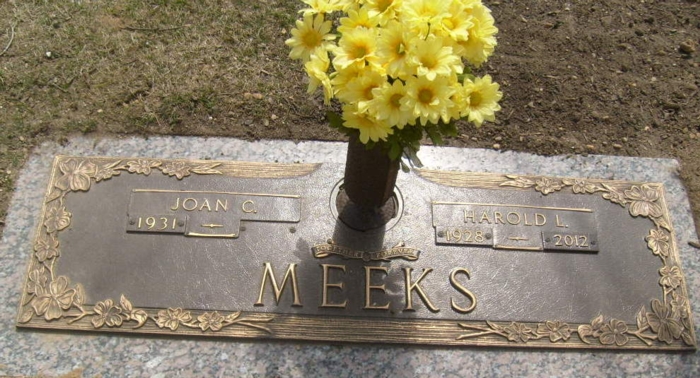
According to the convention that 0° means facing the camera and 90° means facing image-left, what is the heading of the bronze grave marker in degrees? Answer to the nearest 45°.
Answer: approximately 0°
